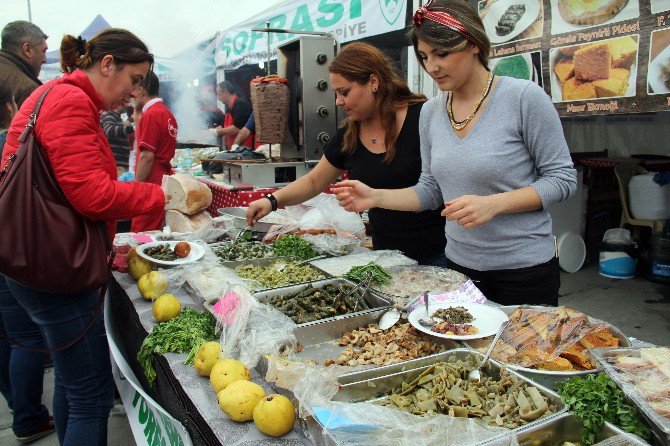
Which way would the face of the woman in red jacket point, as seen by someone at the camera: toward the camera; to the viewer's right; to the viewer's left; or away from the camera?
to the viewer's right

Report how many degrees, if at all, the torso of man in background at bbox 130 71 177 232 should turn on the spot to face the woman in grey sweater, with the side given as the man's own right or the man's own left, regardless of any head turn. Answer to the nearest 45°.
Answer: approximately 135° to the man's own left

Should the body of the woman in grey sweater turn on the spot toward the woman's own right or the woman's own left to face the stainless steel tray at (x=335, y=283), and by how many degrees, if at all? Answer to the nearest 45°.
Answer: approximately 45° to the woman's own right

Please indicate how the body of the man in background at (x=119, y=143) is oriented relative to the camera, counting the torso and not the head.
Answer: to the viewer's right

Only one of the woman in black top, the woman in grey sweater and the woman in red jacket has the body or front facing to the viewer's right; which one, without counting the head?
the woman in red jacket

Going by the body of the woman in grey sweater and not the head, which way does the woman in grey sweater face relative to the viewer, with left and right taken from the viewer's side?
facing the viewer and to the left of the viewer

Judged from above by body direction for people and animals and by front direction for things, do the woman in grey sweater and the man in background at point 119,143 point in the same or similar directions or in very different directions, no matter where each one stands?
very different directions

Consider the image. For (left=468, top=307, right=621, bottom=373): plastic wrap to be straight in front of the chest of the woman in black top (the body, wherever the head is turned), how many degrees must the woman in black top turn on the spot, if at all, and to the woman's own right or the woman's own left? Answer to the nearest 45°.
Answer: approximately 45° to the woman's own left

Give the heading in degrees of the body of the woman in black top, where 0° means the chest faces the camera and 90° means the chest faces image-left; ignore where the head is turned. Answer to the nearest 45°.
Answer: approximately 45°

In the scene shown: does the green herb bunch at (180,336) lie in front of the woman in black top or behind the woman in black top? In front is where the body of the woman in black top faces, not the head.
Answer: in front

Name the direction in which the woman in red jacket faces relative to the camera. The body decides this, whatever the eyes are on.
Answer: to the viewer's right

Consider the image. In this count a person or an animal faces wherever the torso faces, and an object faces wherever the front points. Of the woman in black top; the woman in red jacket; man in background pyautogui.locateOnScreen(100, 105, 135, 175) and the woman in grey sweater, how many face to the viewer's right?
2

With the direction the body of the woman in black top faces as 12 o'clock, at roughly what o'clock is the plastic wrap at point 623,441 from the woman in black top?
The plastic wrap is roughly at 10 o'clock from the woman in black top.

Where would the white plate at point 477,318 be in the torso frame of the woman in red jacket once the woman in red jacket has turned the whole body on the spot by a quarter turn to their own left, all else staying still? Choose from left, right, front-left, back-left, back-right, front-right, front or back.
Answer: back-right
